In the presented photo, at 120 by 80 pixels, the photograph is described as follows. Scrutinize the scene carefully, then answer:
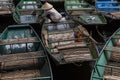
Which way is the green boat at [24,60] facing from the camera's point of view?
away from the camera

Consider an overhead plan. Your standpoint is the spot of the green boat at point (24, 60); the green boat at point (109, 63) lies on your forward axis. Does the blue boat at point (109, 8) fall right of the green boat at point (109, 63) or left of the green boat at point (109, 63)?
left

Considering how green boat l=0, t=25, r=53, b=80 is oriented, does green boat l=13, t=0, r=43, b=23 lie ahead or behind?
ahead

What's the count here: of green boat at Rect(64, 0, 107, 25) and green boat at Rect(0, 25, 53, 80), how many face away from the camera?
1

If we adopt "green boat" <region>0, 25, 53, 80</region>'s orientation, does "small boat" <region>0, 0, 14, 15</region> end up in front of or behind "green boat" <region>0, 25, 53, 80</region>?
in front

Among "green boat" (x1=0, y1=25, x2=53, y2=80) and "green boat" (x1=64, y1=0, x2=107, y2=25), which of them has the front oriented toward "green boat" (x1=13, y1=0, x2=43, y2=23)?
"green boat" (x1=0, y1=25, x2=53, y2=80)

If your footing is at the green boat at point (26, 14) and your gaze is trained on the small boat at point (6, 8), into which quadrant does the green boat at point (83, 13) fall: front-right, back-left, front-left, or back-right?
back-right

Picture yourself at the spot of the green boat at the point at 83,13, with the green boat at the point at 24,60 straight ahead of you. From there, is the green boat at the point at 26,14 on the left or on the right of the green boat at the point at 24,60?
right
